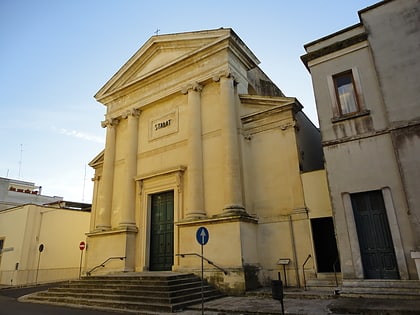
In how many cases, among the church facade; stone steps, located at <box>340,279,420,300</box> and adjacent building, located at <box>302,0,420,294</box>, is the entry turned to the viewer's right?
0

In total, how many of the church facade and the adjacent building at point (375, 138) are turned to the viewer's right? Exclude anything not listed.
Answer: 0

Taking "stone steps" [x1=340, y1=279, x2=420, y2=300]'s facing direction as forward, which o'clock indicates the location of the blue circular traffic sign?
The blue circular traffic sign is roughly at 2 o'clock from the stone steps.

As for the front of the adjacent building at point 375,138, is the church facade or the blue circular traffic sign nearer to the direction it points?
the blue circular traffic sign

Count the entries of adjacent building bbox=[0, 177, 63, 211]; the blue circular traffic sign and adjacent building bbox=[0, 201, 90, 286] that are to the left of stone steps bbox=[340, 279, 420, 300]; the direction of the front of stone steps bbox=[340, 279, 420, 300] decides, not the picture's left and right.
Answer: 0

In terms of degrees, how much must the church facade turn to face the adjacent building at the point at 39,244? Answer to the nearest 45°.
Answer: approximately 90° to its right

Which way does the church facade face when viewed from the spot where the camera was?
facing the viewer and to the left of the viewer

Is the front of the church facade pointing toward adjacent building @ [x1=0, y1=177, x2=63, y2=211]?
no

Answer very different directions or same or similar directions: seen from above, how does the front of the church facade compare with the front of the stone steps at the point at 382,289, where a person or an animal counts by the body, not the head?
same or similar directions

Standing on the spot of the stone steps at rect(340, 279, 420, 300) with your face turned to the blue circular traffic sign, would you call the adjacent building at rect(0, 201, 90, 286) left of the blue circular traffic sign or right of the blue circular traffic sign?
right

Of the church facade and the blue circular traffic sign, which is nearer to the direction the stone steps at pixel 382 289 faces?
the blue circular traffic sign

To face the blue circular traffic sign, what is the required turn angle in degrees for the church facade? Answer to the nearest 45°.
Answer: approximately 45° to its left

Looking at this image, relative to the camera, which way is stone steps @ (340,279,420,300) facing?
toward the camera

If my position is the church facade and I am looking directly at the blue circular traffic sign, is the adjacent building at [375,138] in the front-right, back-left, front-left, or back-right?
front-left

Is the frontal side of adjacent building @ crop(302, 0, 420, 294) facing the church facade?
no

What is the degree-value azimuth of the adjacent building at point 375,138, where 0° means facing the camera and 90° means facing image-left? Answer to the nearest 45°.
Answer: approximately 45°
